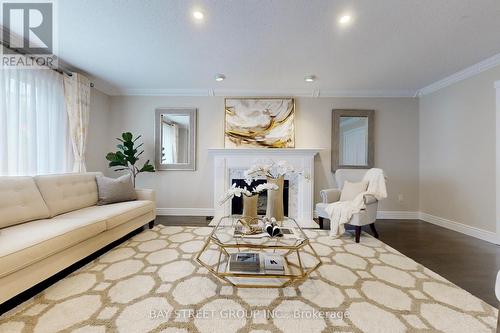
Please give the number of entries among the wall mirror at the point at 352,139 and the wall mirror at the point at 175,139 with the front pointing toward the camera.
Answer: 2

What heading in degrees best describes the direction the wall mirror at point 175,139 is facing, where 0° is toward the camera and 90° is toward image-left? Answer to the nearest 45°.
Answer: approximately 0°

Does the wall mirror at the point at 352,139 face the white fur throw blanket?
yes

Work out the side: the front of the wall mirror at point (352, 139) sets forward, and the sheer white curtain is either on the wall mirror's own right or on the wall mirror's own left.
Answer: on the wall mirror's own right

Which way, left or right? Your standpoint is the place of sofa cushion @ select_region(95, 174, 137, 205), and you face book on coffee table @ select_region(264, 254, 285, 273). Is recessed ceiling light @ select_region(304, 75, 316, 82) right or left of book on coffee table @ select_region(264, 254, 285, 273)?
left

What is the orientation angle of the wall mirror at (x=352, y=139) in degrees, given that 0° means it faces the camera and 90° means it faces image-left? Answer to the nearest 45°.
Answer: approximately 0°

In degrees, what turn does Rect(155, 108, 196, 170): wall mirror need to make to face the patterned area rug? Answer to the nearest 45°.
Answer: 0° — it already faces it

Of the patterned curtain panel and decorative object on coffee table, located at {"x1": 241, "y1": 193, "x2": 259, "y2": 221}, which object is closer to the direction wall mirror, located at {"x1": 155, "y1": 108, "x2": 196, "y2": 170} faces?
the decorative object on coffee table

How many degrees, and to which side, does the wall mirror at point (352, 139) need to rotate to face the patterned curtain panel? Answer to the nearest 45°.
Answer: approximately 45° to its right

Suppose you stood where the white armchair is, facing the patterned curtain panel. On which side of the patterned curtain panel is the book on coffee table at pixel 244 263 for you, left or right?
left

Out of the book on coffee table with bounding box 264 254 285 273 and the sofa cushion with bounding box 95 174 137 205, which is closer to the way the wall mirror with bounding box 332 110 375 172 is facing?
the book on coffee table
